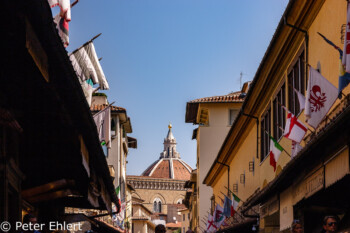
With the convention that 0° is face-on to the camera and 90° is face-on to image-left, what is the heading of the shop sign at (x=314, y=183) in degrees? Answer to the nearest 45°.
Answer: approximately 45°

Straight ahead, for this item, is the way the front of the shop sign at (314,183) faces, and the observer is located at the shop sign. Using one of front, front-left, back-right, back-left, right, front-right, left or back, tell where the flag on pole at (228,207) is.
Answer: back-right

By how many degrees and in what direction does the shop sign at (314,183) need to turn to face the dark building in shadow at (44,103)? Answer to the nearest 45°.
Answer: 0° — it already faces it

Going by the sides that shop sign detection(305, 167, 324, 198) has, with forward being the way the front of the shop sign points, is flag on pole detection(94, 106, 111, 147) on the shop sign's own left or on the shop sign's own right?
on the shop sign's own right

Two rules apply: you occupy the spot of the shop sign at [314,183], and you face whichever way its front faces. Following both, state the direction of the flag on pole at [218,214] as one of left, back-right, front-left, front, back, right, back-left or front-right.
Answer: back-right

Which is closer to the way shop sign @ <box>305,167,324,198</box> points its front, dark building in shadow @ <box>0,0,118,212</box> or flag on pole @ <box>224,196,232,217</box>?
the dark building in shadow

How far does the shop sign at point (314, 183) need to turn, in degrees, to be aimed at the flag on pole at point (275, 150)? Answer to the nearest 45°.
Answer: approximately 135° to its right

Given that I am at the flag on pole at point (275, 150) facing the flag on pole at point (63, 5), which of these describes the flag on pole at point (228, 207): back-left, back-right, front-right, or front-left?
back-right
